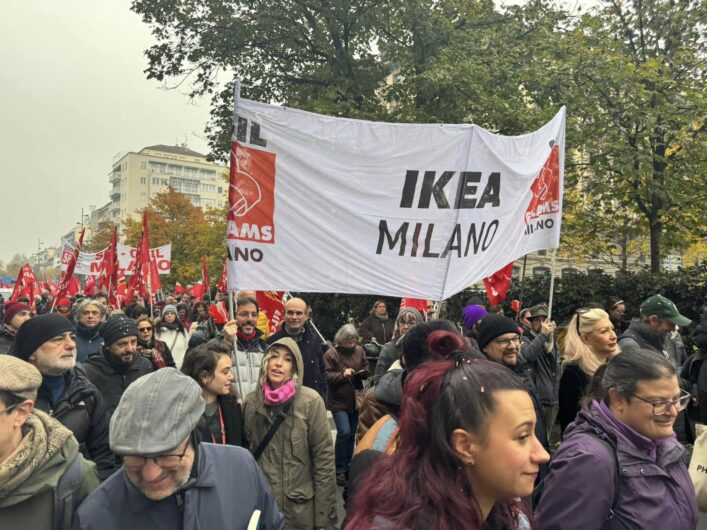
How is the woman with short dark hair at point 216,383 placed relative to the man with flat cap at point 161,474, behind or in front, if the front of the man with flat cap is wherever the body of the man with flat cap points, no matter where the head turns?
behind

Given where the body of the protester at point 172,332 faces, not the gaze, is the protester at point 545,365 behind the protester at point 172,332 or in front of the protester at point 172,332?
in front

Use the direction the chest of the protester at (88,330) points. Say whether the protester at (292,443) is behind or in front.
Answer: in front

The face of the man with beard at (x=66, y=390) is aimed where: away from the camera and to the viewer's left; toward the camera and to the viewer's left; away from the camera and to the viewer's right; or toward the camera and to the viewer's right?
toward the camera and to the viewer's right

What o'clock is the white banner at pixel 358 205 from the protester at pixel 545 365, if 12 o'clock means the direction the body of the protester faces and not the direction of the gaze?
The white banner is roughly at 3 o'clock from the protester.
